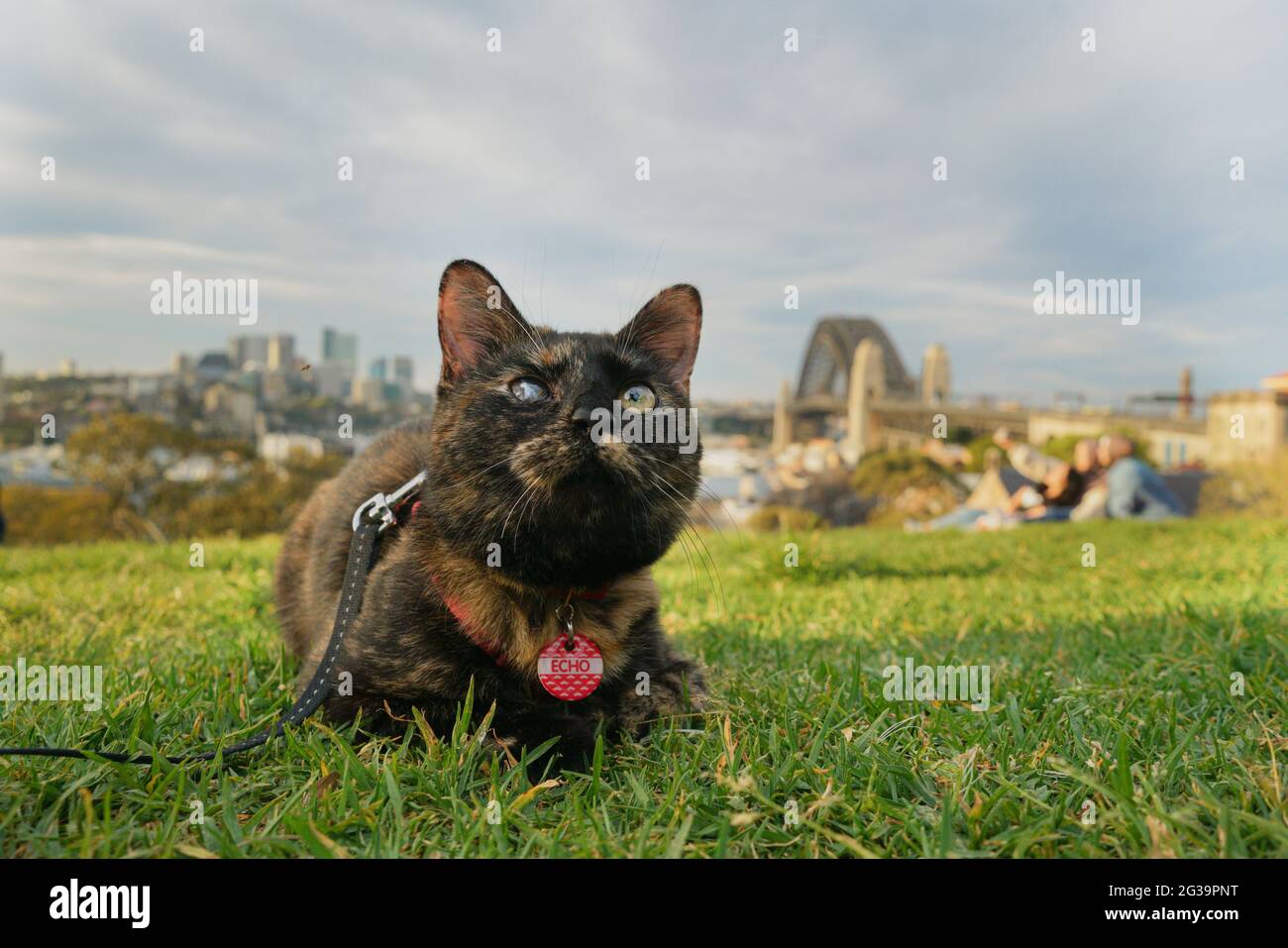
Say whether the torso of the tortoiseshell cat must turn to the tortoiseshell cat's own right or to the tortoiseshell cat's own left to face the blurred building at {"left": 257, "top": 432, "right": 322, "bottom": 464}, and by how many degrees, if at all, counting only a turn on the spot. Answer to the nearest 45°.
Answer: approximately 135° to the tortoiseshell cat's own left

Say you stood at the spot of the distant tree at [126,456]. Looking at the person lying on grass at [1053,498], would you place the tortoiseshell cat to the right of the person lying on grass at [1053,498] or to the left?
right

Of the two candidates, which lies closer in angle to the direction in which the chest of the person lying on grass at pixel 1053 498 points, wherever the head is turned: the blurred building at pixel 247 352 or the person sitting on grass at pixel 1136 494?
the blurred building

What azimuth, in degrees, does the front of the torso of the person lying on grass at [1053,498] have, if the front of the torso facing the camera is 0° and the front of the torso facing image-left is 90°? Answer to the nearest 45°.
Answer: approximately 90°
